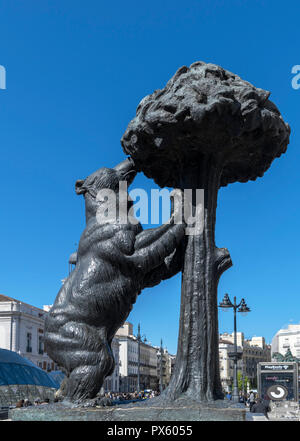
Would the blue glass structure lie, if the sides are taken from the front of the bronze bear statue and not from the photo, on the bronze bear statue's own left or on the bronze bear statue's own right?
on the bronze bear statue's own left

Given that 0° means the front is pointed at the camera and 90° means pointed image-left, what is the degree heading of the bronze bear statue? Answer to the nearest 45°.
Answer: approximately 270°
